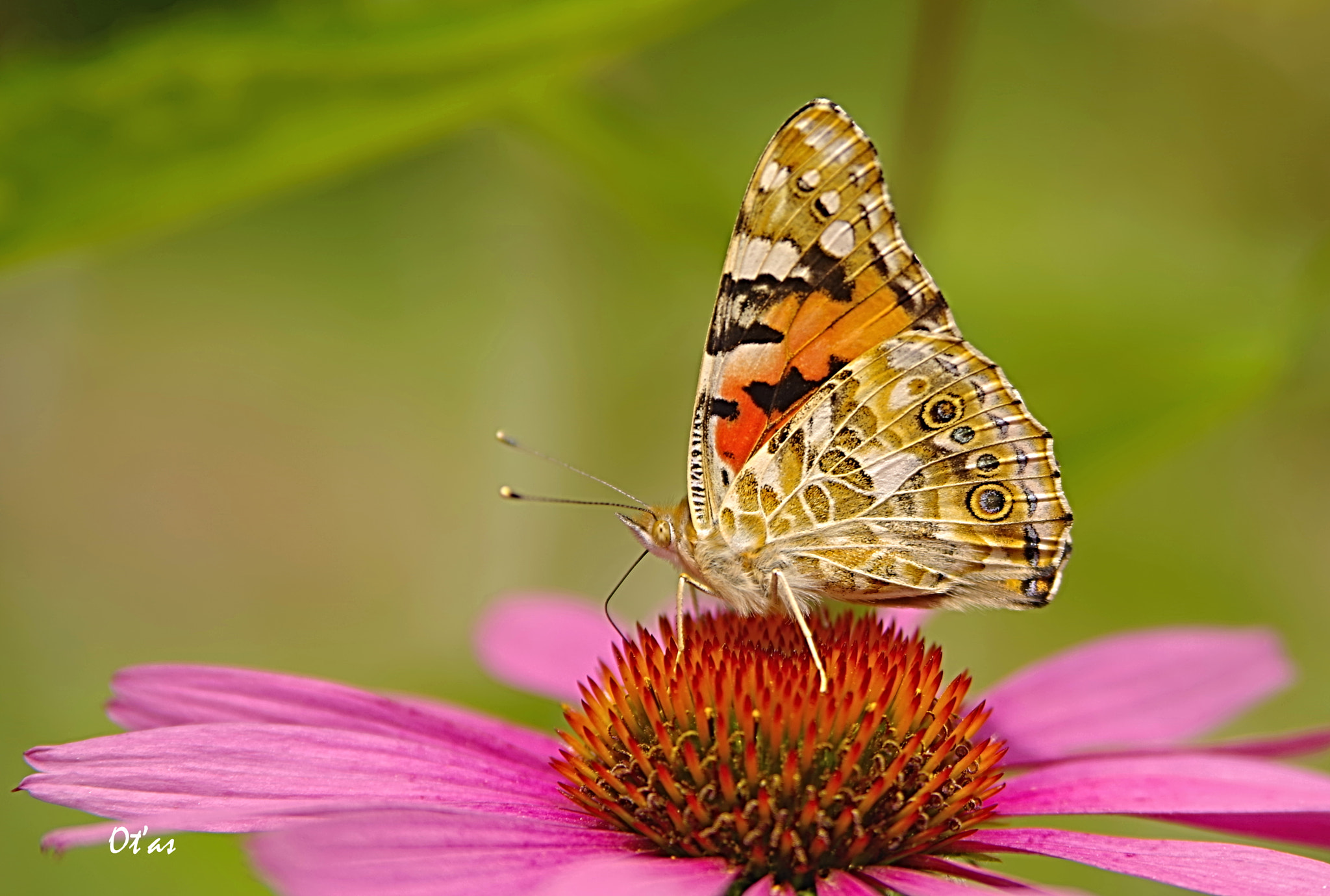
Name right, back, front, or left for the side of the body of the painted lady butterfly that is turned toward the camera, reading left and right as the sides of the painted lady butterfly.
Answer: left
